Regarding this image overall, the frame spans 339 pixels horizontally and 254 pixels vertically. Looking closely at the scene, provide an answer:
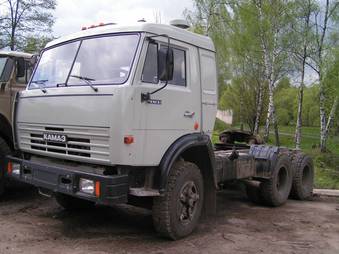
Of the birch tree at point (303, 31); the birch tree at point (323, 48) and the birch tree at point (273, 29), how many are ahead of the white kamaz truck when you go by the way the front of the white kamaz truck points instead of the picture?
0

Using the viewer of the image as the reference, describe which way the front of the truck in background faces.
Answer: facing the viewer and to the left of the viewer

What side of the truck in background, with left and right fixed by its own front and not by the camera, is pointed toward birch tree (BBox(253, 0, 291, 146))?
back

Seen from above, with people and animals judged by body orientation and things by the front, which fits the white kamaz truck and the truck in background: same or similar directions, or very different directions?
same or similar directions

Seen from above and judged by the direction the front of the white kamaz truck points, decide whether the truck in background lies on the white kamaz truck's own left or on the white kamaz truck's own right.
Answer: on the white kamaz truck's own right

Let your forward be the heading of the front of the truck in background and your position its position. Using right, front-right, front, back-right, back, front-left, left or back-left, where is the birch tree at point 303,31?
back

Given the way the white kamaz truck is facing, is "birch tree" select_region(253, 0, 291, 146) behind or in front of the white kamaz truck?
behind

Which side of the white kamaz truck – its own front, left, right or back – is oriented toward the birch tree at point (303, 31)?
back

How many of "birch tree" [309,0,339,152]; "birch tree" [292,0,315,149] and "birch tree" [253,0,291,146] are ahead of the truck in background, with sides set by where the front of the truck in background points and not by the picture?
0

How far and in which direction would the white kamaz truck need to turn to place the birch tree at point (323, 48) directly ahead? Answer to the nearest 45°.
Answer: approximately 180°

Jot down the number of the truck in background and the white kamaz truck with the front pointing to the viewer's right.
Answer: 0

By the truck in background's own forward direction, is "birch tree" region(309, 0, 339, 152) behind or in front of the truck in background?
behind

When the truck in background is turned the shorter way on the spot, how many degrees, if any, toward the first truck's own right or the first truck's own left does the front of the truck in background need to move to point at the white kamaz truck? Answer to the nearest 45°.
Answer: approximately 90° to the first truck's own left
